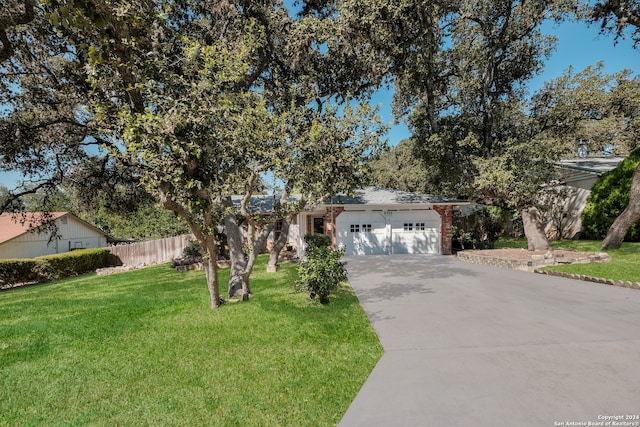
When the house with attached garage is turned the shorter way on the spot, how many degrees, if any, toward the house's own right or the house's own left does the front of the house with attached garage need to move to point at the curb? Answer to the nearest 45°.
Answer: approximately 45° to the house's own left

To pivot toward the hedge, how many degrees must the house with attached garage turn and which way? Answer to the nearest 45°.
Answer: approximately 90° to its right

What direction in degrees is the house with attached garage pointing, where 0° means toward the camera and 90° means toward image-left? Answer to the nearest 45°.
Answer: approximately 0°

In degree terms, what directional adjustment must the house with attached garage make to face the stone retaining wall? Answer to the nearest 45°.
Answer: approximately 45° to its left

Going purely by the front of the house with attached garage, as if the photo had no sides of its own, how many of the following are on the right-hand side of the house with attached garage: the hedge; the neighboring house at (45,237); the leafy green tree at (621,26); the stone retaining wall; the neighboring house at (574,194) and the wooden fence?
3

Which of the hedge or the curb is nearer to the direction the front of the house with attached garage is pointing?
the curb

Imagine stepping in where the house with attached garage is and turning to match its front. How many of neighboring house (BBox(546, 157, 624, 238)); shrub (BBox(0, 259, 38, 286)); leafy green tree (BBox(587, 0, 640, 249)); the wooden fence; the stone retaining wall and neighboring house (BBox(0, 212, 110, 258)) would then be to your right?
3

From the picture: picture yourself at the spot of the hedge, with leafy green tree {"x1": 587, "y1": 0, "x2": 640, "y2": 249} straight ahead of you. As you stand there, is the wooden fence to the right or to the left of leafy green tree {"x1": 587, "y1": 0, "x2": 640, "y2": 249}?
left

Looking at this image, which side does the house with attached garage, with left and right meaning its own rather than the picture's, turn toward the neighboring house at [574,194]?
left

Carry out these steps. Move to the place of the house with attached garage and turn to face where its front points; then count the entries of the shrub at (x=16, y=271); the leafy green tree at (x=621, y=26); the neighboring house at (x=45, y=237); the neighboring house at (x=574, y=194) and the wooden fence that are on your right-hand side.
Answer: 3

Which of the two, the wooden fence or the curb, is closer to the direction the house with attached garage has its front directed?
the curb
